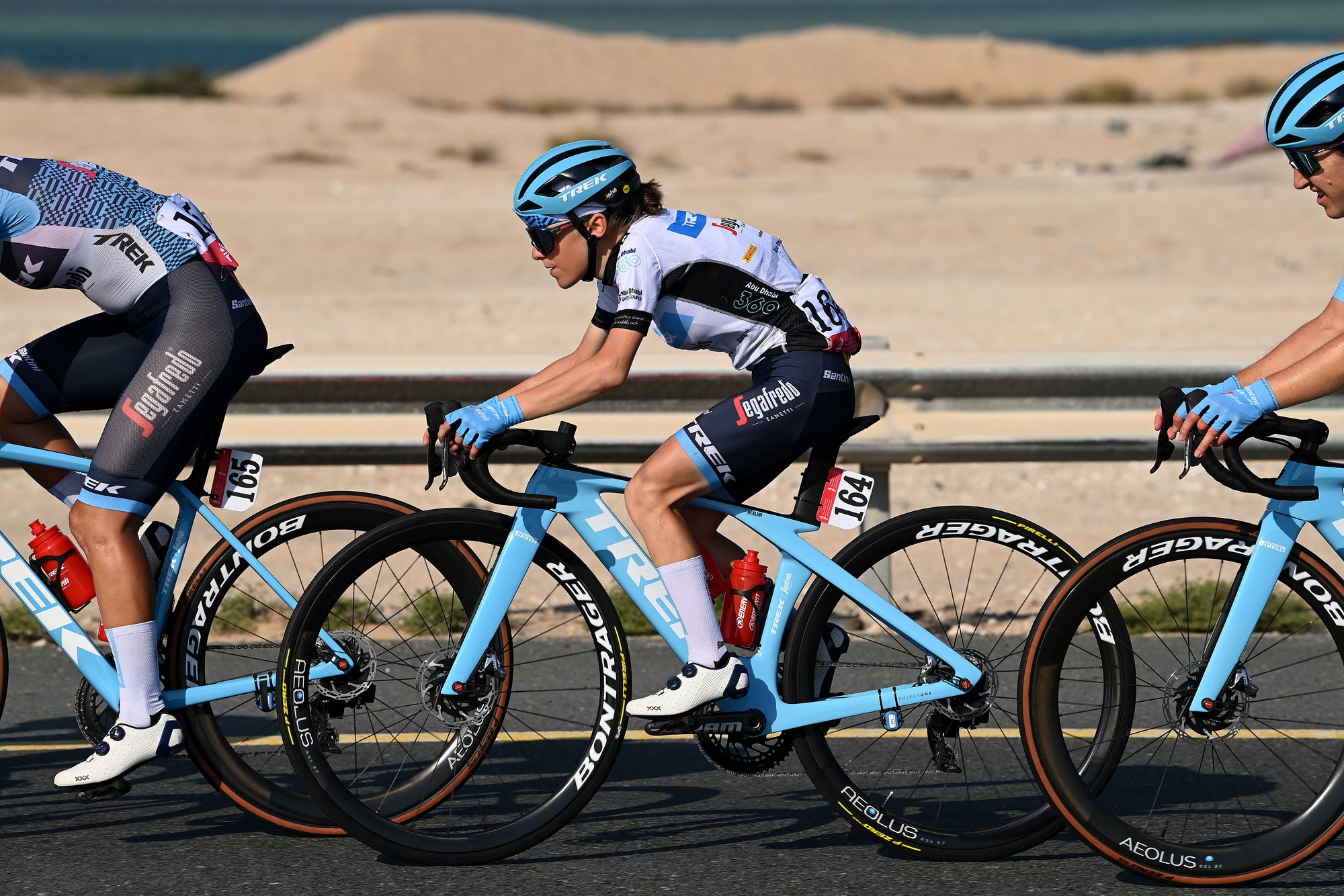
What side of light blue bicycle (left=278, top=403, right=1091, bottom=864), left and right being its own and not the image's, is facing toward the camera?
left

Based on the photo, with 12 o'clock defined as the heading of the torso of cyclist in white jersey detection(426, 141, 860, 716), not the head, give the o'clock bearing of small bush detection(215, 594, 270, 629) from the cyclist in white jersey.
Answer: The small bush is roughly at 2 o'clock from the cyclist in white jersey.

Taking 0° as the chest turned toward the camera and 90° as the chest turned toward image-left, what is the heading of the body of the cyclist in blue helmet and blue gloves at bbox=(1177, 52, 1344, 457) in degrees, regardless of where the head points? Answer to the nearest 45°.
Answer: approximately 90°

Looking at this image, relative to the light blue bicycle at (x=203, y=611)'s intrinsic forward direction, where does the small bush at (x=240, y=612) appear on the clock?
The small bush is roughly at 3 o'clock from the light blue bicycle.

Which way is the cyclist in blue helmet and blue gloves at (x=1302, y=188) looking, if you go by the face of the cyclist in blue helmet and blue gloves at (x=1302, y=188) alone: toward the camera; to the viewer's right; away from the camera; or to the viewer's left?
to the viewer's left

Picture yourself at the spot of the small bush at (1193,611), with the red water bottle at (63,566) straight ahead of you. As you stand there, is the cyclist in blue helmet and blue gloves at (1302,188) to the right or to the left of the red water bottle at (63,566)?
left

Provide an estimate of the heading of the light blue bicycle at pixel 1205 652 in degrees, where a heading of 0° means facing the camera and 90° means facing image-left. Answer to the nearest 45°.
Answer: approximately 90°

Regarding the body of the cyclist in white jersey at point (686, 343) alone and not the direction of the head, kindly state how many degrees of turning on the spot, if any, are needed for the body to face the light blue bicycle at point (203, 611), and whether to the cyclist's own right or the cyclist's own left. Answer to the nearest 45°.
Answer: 0° — they already face it

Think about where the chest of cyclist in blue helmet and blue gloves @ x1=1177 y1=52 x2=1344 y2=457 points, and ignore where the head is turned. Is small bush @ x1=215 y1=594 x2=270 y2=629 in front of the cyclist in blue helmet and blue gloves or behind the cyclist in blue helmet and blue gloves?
in front

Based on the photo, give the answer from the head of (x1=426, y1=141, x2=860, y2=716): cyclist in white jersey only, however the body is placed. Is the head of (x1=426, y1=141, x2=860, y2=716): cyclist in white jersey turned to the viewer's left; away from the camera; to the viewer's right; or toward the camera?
to the viewer's left

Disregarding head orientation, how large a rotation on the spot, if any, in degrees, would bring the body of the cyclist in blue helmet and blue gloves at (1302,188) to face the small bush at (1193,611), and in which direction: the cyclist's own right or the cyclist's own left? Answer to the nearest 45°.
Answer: approximately 90° to the cyclist's own right

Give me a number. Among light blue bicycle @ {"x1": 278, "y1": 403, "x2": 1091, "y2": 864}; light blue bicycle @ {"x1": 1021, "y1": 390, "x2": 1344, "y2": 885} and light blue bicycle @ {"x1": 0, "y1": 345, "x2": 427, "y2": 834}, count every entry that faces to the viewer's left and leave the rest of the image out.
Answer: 3

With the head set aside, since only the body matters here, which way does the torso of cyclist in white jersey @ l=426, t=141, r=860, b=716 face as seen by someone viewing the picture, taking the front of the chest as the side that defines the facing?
to the viewer's left

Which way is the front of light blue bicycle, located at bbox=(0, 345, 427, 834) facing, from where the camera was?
facing to the left of the viewer
